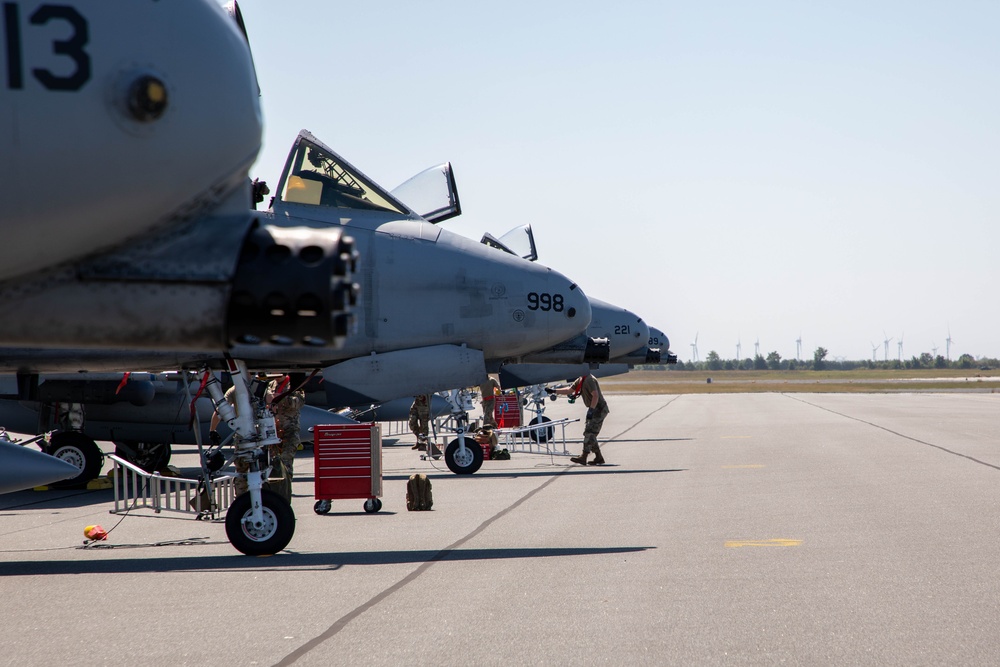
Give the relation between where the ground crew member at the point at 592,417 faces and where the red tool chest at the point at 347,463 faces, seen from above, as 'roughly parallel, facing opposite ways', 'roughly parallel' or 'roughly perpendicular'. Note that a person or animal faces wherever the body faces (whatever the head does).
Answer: roughly perpendicular

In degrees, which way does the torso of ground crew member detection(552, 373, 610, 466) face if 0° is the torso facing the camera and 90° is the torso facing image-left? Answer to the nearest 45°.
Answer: approximately 90°

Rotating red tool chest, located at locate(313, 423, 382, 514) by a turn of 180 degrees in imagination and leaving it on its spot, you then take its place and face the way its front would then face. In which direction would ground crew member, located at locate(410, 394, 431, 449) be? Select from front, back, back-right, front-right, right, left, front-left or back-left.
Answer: front

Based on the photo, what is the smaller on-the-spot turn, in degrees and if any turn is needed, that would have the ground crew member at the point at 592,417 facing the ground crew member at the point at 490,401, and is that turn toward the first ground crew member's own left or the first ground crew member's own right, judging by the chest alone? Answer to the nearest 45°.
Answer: approximately 45° to the first ground crew member's own right

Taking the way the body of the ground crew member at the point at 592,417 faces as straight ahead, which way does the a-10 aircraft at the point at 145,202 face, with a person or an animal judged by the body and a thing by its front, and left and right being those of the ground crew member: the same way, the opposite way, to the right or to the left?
the opposite way

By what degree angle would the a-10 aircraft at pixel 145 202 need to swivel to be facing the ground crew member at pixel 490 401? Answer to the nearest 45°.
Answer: approximately 90° to its left

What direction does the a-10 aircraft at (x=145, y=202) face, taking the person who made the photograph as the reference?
facing to the right of the viewer

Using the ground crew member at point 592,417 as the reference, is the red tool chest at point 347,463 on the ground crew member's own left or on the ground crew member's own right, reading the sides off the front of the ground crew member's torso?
on the ground crew member's own left
